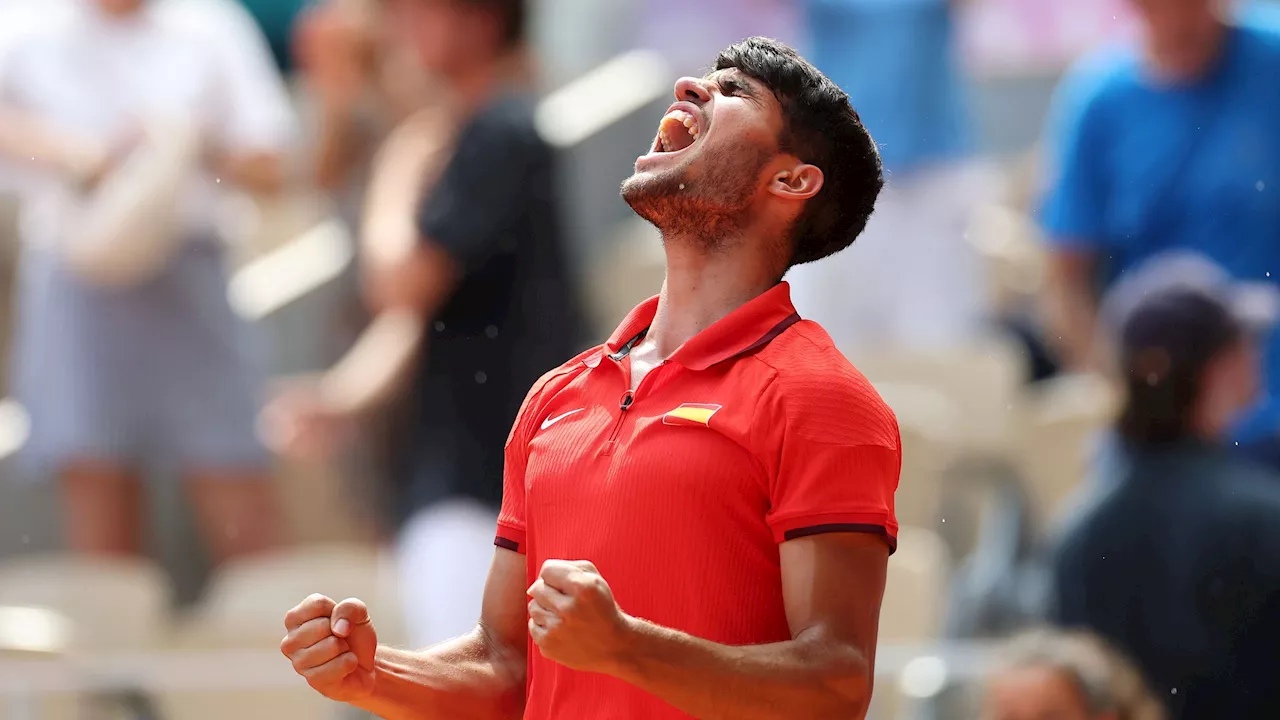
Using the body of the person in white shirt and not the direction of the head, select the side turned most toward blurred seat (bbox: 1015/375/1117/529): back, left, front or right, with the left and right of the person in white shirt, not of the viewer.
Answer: left
